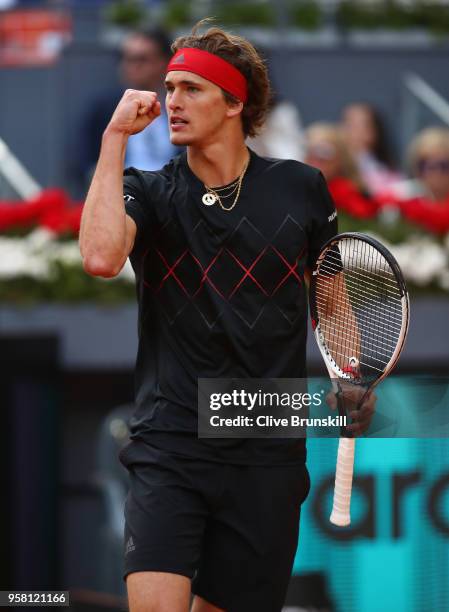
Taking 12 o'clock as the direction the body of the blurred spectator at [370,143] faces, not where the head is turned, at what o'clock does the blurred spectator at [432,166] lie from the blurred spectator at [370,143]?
the blurred spectator at [432,166] is roughly at 10 o'clock from the blurred spectator at [370,143].

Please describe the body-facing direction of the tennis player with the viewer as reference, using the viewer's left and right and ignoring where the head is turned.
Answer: facing the viewer

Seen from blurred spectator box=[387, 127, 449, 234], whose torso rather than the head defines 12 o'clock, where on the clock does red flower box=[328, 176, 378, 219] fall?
The red flower is roughly at 1 o'clock from the blurred spectator.

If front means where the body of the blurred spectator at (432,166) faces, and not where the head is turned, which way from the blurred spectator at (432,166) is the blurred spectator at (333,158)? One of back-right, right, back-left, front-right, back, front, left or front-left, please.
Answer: front-right

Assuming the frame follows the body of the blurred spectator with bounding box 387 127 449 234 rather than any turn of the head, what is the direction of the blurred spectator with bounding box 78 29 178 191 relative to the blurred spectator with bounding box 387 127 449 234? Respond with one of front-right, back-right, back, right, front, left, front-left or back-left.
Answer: right

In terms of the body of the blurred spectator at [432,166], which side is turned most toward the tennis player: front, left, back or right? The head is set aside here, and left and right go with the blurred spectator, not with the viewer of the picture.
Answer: front

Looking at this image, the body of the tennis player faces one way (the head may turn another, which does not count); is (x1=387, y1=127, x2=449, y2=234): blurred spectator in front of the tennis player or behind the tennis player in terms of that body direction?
behind

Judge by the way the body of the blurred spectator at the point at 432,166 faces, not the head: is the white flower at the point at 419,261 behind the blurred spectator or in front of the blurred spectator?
in front

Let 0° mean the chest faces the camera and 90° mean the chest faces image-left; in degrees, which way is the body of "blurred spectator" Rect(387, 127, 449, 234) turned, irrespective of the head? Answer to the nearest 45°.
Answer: approximately 0°

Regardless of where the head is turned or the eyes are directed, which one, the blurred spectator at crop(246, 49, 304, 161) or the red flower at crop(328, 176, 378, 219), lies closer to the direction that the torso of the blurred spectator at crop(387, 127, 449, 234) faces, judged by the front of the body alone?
the red flower

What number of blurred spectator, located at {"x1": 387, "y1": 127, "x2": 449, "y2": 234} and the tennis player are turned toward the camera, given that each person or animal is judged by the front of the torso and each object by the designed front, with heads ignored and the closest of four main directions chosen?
2
